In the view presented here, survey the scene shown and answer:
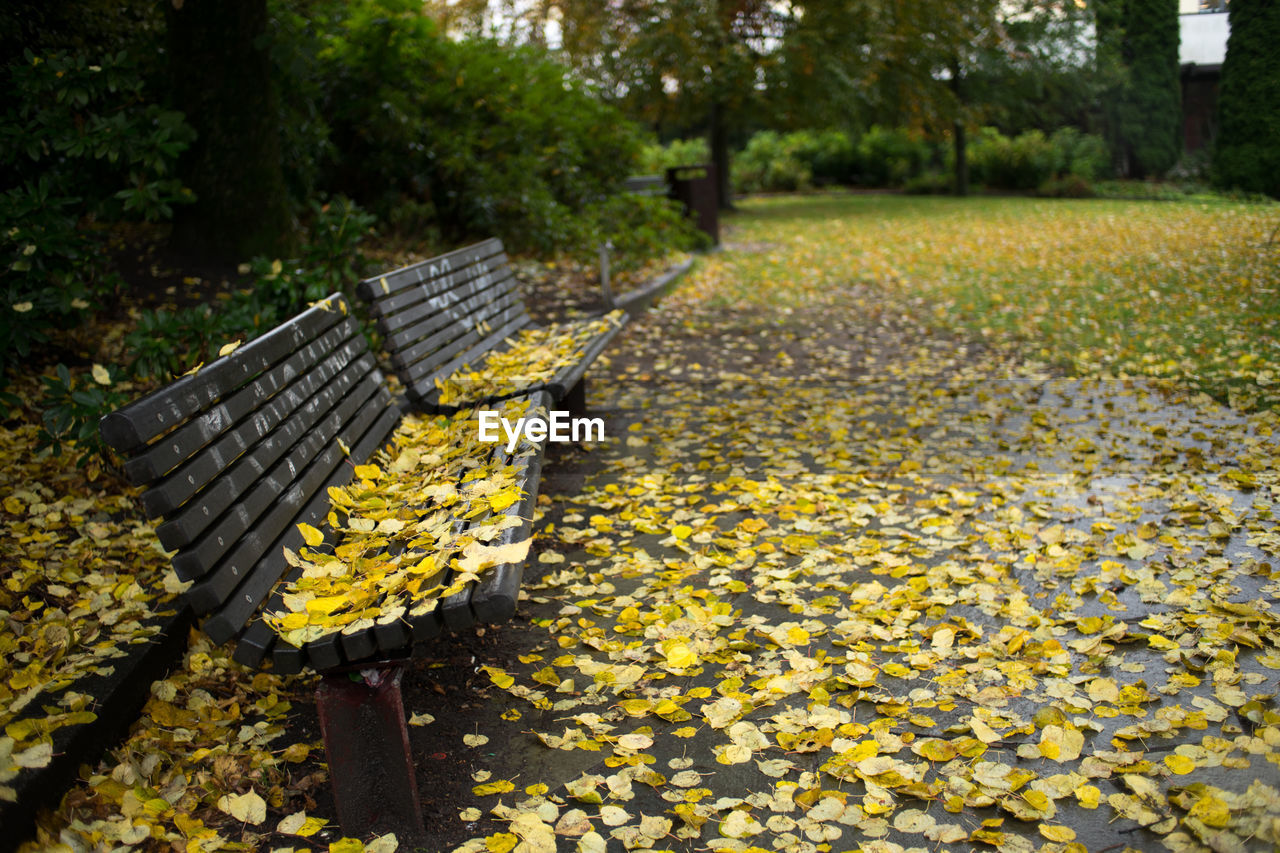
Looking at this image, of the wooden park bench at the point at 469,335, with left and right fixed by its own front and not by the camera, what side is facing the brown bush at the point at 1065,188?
left

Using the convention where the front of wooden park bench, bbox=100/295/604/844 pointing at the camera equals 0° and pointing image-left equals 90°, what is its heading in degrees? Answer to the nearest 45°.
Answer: approximately 270°

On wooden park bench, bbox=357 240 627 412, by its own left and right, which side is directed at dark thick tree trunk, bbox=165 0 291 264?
back

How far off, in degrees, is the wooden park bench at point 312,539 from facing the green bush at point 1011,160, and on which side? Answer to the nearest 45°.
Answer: approximately 45° to its left

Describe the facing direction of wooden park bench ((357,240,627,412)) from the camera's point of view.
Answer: facing the viewer and to the right of the viewer

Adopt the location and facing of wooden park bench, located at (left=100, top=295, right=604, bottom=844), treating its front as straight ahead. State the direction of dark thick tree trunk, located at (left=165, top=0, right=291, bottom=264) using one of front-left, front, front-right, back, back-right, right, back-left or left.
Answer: left

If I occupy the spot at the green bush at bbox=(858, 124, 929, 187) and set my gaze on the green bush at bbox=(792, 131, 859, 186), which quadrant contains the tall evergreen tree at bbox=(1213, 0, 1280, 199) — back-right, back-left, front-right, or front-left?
back-left

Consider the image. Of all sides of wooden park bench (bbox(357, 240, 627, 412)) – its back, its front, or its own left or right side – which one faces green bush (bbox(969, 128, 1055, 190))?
left

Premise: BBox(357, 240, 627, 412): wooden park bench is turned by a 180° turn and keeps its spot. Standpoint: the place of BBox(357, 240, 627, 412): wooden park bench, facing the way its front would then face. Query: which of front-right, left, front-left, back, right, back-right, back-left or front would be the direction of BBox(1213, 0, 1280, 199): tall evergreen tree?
back-right

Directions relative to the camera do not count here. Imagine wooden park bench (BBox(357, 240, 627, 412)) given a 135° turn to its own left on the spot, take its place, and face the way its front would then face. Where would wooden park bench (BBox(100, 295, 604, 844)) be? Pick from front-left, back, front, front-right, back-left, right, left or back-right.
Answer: back

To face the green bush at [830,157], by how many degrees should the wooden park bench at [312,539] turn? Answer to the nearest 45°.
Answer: approximately 45° to its left

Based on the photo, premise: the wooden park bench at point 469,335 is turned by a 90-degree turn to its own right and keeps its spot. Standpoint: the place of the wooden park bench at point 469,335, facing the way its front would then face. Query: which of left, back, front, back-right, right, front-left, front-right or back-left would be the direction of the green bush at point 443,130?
back-right

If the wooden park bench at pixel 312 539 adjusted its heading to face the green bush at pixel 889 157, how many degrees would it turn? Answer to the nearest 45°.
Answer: approximately 45° to its left

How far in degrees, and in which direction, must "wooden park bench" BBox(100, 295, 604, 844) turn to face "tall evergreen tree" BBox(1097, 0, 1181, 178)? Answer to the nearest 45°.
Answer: approximately 45° to its left

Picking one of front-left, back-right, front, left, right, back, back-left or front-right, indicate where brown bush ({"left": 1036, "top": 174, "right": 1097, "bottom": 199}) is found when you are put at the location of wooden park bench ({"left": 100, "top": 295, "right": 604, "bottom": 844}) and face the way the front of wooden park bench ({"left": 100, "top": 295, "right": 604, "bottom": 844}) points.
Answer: front-left
